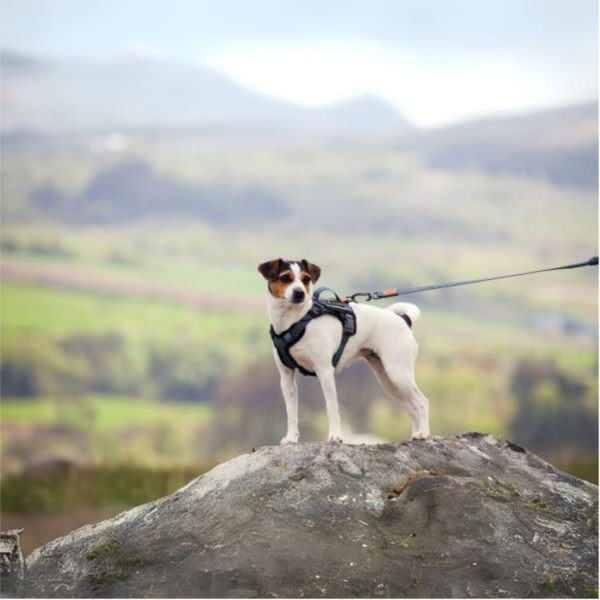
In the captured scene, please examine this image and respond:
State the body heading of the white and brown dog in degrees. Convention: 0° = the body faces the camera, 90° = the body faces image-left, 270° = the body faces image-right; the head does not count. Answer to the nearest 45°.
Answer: approximately 45°

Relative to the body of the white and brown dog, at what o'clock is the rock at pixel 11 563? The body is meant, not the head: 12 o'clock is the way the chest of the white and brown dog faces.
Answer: The rock is roughly at 1 o'clock from the white and brown dog.
